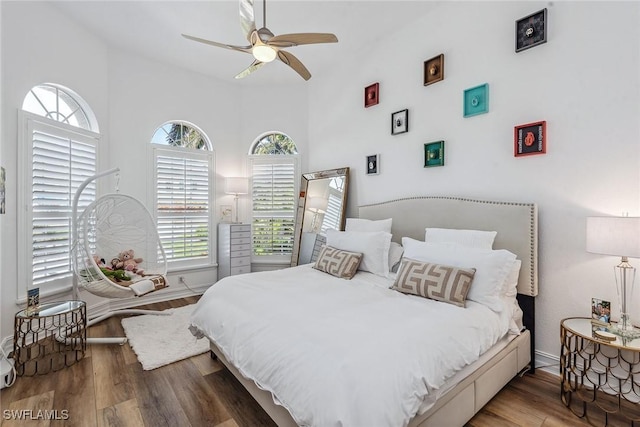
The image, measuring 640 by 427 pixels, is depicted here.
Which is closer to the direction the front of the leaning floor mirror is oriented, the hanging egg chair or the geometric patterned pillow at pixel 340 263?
the hanging egg chair

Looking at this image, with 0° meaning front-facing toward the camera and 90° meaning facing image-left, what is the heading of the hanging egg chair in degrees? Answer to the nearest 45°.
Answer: approximately 315°

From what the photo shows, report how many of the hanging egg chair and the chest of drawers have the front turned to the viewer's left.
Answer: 0

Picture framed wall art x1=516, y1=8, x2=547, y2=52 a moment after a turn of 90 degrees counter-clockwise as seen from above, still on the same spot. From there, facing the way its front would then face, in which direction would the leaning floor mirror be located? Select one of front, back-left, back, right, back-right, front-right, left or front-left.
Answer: back-right

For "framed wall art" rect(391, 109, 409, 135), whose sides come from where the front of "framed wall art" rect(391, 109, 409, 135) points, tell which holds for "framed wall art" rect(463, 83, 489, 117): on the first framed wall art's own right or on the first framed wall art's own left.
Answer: on the first framed wall art's own left
